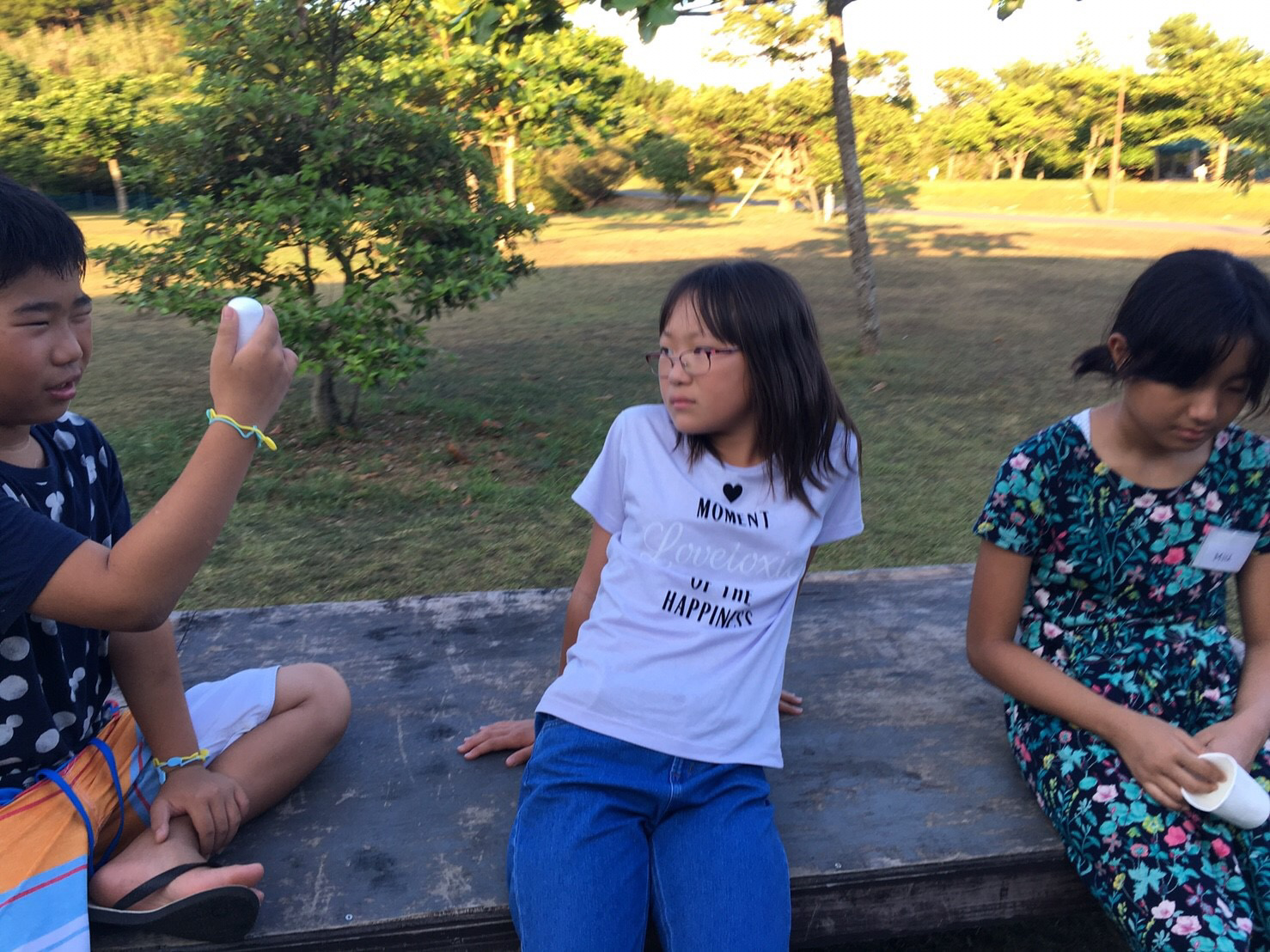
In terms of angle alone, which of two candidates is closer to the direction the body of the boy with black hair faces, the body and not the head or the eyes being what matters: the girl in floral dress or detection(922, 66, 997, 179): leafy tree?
the girl in floral dress

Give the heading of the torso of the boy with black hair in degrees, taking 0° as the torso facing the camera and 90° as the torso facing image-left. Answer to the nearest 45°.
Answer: approximately 315°

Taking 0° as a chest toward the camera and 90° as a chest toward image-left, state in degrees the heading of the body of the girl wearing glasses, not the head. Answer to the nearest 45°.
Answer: approximately 0°

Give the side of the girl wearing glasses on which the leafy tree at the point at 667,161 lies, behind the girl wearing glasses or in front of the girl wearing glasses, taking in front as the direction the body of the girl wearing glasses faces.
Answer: behind

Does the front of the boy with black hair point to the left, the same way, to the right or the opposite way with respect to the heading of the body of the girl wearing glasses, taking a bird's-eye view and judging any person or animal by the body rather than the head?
to the left

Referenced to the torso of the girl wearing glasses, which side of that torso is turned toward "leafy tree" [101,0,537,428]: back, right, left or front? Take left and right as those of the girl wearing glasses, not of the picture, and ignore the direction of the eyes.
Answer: back

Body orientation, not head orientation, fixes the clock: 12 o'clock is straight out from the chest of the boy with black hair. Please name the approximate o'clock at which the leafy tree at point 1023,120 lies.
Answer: The leafy tree is roughly at 9 o'clock from the boy with black hair.

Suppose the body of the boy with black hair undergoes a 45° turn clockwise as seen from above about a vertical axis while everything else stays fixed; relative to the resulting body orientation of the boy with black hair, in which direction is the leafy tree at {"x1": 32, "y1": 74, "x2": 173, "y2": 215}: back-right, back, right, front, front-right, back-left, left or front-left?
back

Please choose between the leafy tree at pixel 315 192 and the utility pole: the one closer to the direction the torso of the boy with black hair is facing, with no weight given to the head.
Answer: the utility pole

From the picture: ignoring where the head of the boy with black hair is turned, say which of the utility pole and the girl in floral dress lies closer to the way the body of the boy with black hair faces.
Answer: the girl in floral dress

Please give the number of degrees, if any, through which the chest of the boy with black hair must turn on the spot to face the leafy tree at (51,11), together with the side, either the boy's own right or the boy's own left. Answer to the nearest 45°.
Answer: approximately 135° to the boy's own left

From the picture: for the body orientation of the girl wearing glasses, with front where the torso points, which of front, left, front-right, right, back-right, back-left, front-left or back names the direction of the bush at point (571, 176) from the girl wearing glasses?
back

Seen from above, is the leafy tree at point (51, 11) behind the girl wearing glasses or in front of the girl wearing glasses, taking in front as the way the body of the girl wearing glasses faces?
behind
